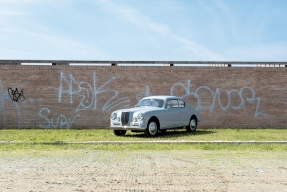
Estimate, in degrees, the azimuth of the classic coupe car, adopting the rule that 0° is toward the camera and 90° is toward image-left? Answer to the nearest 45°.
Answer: approximately 45°
